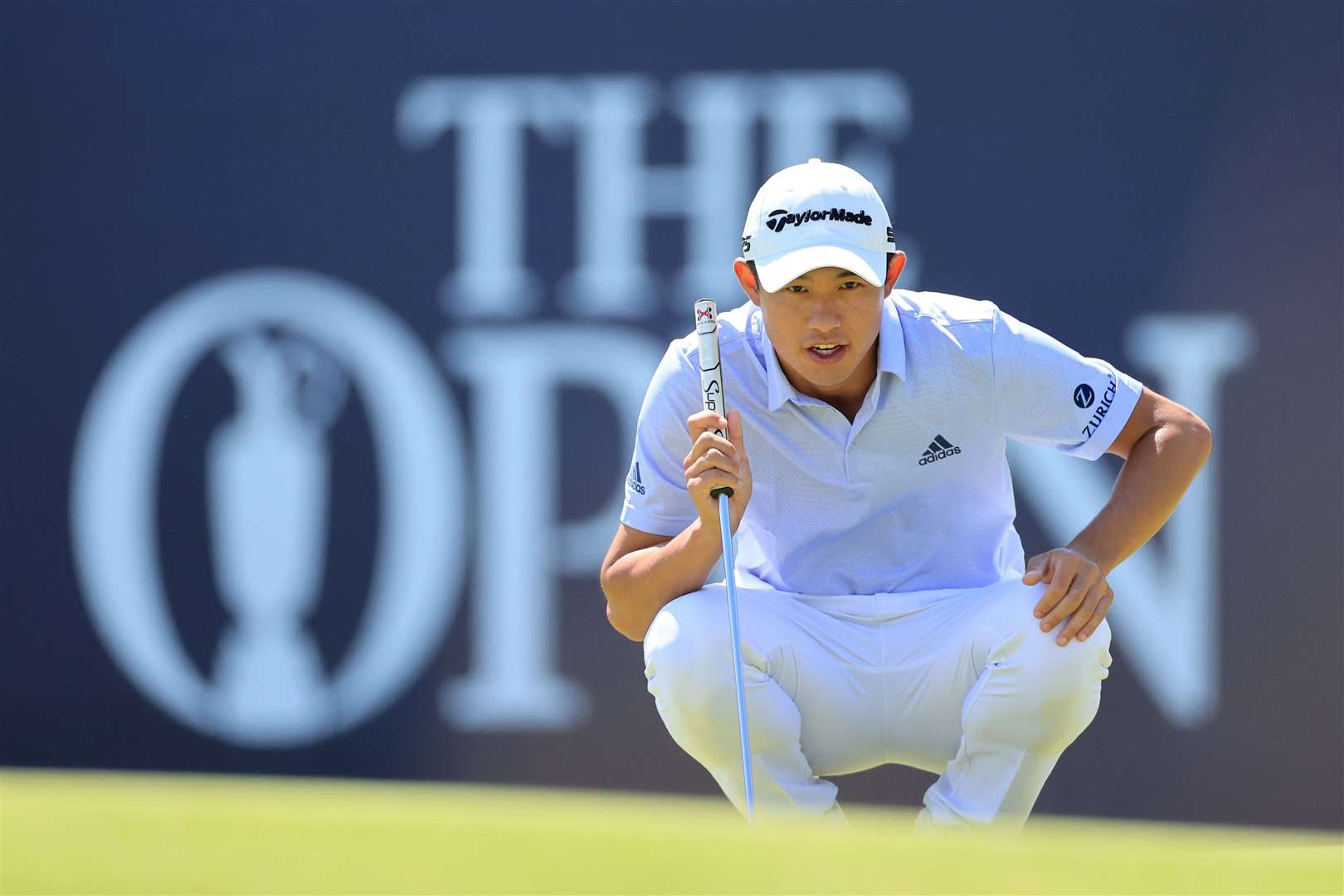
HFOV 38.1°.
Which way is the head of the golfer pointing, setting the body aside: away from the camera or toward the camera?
toward the camera

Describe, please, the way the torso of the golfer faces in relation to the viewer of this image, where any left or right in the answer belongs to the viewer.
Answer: facing the viewer
